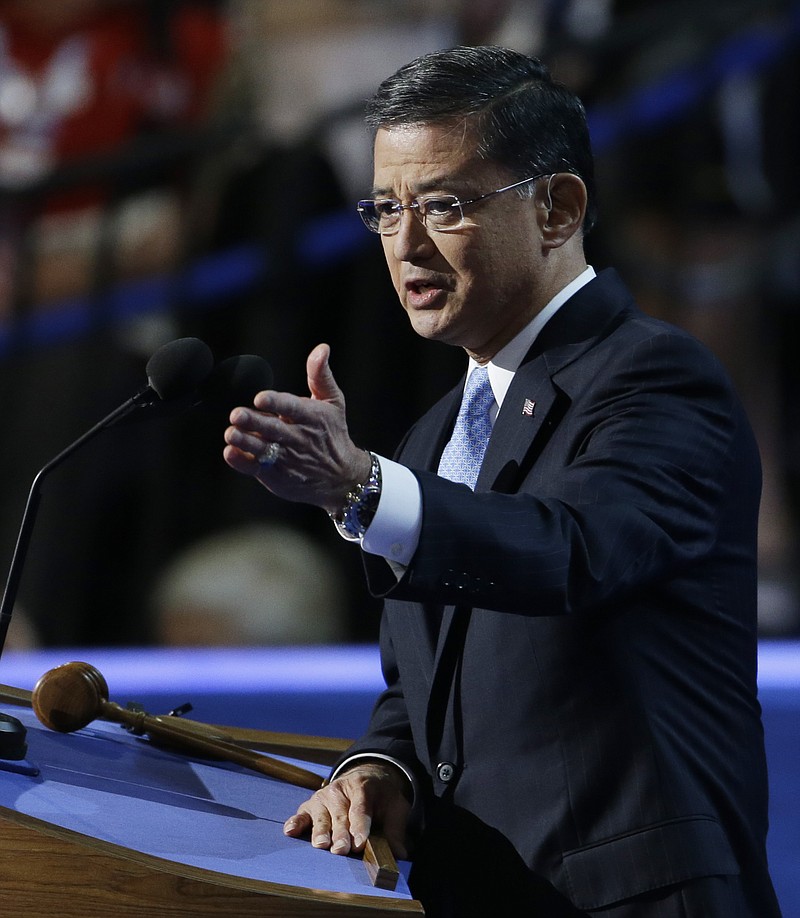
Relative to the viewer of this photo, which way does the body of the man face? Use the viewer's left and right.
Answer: facing the viewer and to the left of the viewer

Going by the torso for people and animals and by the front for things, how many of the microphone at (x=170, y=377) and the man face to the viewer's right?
1

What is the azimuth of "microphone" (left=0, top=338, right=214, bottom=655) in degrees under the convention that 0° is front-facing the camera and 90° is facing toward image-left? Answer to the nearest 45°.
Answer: approximately 270°
